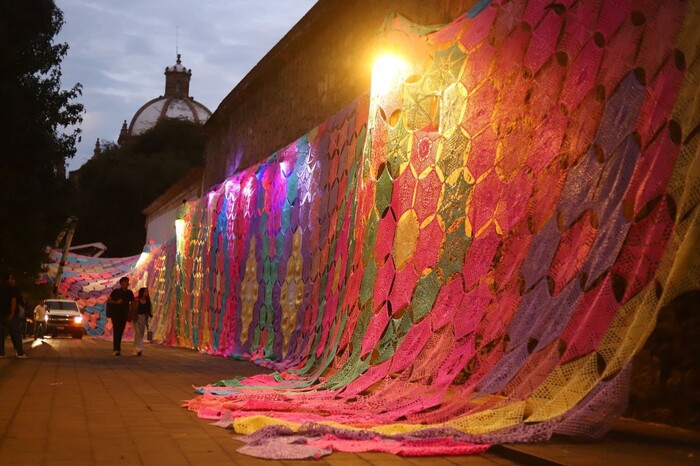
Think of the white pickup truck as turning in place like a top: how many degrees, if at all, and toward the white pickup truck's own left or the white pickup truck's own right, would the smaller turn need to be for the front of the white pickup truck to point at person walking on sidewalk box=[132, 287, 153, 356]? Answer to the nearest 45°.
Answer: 0° — it already faces them

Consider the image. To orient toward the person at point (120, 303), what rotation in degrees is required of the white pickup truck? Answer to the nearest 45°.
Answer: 0° — it already faces them

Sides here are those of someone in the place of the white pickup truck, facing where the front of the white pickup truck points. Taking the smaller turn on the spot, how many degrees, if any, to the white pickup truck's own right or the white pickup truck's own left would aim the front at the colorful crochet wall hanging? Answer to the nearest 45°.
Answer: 0° — it already faces it

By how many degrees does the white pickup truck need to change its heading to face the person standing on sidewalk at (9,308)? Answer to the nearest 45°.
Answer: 0° — it already faces them

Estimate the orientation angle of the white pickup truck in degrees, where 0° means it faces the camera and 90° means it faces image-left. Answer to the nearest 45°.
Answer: approximately 0°

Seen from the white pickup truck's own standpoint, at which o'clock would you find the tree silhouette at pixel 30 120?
The tree silhouette is roughly at 12 o'clock from the white pickup truck.

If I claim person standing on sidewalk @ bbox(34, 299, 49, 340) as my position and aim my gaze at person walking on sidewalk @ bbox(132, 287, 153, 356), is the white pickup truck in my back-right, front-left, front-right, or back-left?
back-left
